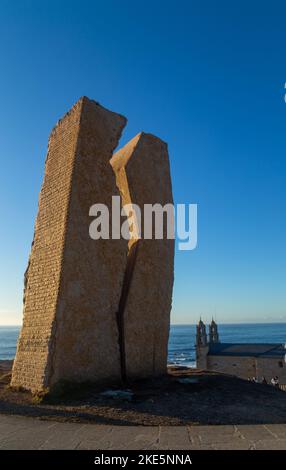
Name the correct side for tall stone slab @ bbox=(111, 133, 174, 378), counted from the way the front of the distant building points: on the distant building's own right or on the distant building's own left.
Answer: on the distant building's own left

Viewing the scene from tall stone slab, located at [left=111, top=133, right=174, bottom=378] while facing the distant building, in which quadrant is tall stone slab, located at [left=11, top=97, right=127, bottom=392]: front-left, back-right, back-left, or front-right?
back-left

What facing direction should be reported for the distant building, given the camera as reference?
facing away from the viewer and to the left of the viewer

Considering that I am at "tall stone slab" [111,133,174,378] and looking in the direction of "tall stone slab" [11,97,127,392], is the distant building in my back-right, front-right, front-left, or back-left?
back-right

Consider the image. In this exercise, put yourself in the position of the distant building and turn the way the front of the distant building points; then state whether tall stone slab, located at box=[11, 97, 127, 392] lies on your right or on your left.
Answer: on your left
